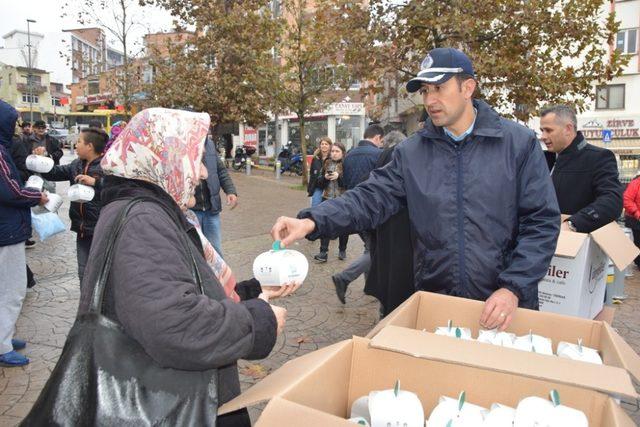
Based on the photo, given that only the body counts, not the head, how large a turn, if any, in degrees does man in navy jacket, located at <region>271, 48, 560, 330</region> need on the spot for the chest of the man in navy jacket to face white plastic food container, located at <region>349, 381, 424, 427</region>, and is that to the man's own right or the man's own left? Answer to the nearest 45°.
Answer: approximately 45° to the man's own left

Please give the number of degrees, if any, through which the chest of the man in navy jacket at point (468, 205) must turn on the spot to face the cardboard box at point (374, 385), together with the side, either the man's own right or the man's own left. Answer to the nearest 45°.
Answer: approximately 45° to the man's own left

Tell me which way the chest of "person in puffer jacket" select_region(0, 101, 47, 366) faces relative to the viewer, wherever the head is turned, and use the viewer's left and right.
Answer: facing to the right of the viewer

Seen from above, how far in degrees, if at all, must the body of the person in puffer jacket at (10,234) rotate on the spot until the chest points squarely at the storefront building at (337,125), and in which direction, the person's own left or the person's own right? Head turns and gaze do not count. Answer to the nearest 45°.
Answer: approximately 45° to the person's own left

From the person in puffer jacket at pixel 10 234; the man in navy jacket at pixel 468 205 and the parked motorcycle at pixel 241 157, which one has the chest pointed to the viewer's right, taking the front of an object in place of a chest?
the person in puffer jacket

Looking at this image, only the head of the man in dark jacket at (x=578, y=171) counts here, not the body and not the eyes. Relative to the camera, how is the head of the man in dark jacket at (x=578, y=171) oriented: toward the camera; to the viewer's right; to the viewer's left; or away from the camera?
to the viewer's left

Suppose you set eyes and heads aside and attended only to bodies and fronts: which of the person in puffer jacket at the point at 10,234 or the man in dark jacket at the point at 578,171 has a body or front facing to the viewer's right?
the person in puffer jacket

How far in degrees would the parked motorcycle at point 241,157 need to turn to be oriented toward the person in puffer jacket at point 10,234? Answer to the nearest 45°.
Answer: approximately 45° to its left
